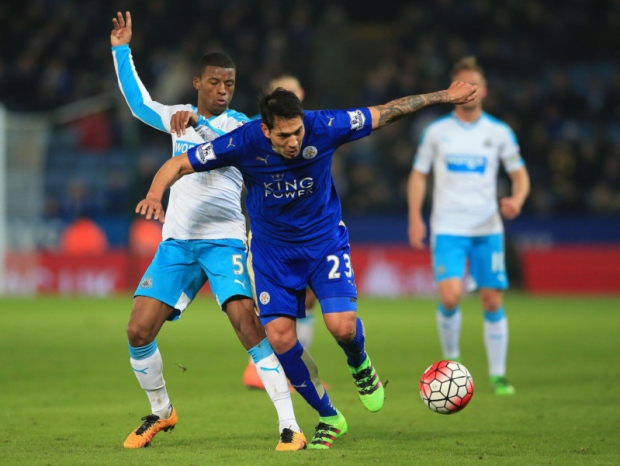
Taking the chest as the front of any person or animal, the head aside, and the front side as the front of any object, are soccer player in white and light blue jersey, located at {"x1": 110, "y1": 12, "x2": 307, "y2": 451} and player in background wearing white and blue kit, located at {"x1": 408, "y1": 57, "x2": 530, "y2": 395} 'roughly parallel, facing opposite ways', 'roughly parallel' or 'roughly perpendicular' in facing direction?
roughly parallel

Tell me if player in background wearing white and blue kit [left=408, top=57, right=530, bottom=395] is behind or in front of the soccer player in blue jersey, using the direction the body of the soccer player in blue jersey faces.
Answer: behind

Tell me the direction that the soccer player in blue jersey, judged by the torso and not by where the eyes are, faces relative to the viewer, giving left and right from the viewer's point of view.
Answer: facing the viewer

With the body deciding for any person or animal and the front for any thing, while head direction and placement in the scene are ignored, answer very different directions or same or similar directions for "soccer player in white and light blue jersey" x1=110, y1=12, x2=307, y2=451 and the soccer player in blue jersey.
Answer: same or similar directions

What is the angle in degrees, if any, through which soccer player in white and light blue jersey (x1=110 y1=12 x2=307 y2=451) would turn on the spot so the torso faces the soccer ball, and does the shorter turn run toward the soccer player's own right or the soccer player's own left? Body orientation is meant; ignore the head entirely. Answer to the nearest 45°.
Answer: approximately 90° to the soccer player's own left

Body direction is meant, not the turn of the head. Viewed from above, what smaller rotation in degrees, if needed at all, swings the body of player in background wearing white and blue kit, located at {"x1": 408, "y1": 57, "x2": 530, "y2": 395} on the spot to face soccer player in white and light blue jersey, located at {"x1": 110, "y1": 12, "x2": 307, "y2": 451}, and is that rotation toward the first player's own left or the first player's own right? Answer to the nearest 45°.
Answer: approximately 45° to the first player's own right

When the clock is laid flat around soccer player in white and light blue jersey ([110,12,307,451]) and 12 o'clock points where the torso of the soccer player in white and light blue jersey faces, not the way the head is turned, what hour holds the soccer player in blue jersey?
The soccer player in blue jersey is roughly at 10 o'clock from the soccer player in white and light blue jersey.

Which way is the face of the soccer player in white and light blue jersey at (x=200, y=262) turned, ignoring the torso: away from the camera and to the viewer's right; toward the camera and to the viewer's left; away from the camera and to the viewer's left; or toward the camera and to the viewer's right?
toward the camera and to the viewer's right

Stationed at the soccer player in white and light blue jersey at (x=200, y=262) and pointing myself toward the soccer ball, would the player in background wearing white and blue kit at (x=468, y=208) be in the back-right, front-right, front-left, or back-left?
front-left

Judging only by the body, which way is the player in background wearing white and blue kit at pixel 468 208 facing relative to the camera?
toward the camera

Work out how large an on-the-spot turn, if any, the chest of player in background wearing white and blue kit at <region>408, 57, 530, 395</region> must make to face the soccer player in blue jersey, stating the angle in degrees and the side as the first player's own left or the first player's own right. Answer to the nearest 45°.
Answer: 0° — they already face them

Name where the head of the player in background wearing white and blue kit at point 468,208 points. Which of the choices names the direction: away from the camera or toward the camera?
toward the camera

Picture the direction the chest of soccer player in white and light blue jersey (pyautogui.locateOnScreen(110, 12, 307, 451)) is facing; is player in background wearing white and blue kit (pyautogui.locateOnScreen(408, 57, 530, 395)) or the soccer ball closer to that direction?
the soccer ball
